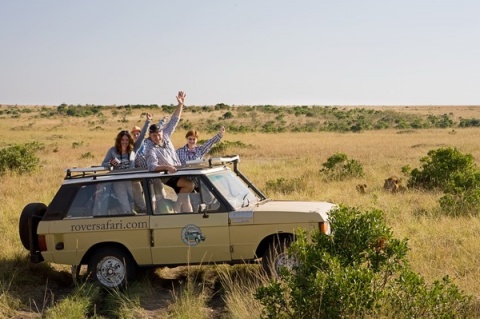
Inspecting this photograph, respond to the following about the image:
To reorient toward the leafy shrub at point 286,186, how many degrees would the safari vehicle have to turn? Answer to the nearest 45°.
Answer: approximately 90° to its left

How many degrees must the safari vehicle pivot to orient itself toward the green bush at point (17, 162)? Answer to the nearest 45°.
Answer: approximately 90° to its left

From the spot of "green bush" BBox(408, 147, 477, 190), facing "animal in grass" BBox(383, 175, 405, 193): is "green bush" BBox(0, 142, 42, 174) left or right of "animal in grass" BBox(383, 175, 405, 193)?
right

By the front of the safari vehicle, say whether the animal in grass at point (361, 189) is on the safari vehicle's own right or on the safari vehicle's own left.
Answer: on the safari vehicle's own left

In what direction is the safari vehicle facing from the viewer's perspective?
to the viewer's right

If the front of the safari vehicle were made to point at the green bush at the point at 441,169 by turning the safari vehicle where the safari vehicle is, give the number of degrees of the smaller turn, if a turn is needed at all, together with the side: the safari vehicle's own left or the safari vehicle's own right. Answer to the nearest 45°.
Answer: approximately 45° to the safari vehicle's own left

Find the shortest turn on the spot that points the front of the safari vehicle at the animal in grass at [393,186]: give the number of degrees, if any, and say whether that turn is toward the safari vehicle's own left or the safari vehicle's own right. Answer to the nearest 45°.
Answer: approximately 45° to the safari vehicle's own left

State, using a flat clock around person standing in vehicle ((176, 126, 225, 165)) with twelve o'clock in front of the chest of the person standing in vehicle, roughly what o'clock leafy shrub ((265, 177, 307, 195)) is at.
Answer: The leafy shrub is roughly at 7 o'clock from the person standing in vehicle.

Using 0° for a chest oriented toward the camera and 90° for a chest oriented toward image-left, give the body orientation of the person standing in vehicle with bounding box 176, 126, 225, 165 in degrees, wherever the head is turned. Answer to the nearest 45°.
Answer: approximately 0°

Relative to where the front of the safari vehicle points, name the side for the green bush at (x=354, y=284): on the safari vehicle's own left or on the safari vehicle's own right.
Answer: on the safari vehicle's own right
